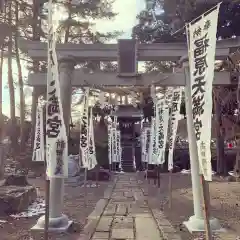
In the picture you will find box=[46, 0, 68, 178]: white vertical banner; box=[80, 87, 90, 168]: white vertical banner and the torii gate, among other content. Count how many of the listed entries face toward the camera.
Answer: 3

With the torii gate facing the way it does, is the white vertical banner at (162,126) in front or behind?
behind

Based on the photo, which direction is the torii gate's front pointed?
toward the camera

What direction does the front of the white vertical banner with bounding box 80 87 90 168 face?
toward the camera

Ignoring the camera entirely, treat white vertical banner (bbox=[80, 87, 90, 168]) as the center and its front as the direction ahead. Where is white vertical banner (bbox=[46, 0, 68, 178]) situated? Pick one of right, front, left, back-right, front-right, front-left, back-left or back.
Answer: front

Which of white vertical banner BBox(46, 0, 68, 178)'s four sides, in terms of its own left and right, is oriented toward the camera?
front

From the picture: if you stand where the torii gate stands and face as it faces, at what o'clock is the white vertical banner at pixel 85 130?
The white vertical banner is roughly at 5 o'clock from the torii gate.

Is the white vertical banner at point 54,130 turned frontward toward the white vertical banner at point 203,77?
no

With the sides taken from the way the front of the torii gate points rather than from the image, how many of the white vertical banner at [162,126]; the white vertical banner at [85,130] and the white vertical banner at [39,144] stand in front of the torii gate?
0

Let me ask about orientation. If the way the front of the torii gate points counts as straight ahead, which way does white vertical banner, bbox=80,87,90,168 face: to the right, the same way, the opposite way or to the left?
the same way

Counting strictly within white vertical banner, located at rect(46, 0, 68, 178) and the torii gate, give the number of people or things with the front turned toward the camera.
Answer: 2

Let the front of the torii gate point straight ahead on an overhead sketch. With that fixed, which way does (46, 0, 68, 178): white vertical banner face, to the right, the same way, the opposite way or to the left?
the same way

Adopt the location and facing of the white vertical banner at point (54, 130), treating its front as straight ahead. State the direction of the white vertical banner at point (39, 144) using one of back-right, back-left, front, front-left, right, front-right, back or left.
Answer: back
